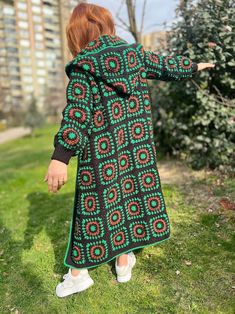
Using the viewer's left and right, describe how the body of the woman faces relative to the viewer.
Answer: facing away from the viewer and to the left of the viewer

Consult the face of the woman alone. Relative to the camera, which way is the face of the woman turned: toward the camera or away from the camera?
away from the camera

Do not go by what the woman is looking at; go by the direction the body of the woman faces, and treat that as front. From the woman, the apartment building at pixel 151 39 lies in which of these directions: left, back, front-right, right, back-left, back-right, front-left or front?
front-right
